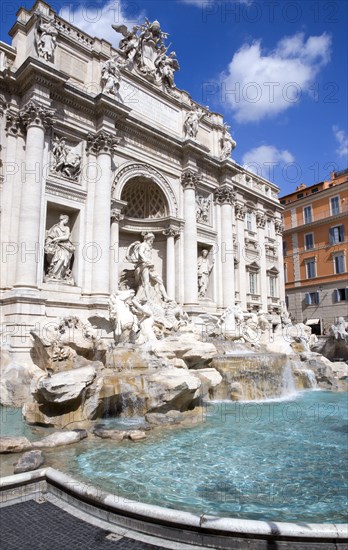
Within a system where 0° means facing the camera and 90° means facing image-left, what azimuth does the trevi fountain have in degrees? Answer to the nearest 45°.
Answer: approximately 315°

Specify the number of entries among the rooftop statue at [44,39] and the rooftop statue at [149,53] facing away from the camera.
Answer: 0

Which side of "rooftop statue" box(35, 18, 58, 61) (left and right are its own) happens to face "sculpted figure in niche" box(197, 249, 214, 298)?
left

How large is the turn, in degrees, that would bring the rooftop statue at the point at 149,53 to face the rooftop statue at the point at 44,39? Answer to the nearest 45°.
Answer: approximately 90° to its right

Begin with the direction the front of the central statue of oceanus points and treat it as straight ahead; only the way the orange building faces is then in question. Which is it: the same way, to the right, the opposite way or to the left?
to the right

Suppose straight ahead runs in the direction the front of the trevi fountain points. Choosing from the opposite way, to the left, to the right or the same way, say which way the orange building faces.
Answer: to the right

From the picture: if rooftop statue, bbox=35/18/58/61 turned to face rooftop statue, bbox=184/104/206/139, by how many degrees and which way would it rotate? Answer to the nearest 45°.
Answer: approximately 90° to its left

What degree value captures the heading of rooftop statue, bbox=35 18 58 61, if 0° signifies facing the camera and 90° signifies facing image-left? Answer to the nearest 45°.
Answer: approximately 315°

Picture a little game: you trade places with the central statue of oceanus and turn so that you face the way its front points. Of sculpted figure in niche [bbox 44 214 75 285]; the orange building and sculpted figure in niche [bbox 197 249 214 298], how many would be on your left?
2

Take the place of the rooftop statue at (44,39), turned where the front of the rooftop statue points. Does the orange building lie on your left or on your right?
on your left
